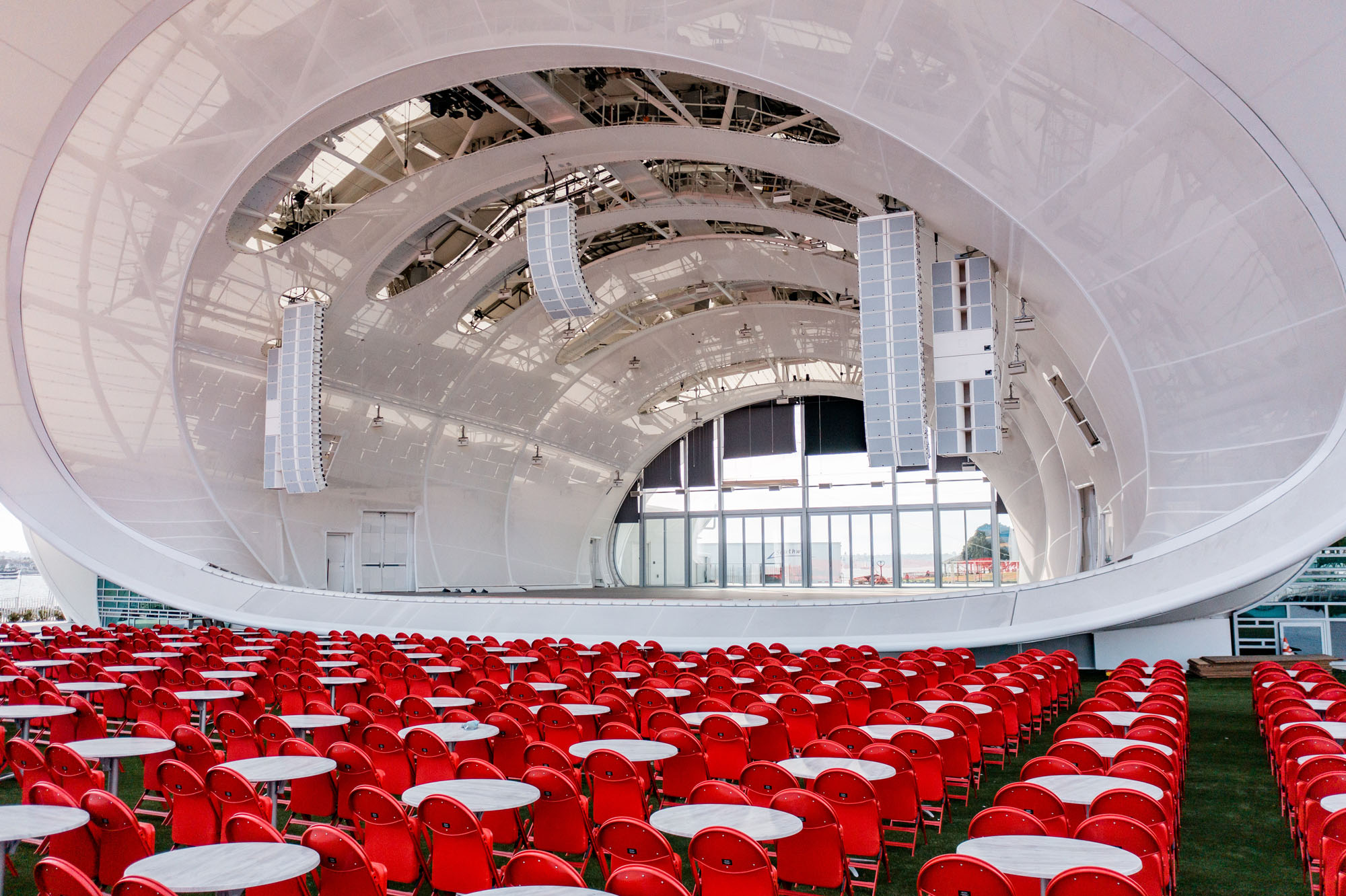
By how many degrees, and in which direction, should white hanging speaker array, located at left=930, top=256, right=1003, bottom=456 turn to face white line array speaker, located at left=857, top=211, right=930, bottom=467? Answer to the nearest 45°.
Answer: approximately 90° to its right

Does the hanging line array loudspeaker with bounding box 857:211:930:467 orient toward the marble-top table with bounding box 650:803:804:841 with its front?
yes

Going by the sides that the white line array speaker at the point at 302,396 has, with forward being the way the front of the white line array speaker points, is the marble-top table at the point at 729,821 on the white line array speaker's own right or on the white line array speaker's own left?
on the white line array speaker's own left

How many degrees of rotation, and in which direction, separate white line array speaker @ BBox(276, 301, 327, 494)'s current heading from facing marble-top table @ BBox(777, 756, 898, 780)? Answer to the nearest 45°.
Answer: approximately 45° to its left

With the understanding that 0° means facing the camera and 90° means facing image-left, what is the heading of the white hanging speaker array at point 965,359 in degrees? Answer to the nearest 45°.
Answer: approximately 0°

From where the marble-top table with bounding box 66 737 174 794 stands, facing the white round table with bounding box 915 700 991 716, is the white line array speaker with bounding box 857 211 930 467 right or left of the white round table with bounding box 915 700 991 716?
left
